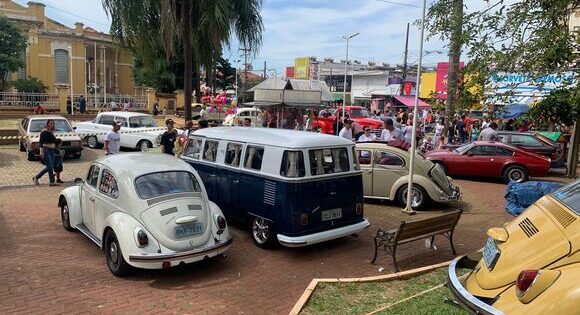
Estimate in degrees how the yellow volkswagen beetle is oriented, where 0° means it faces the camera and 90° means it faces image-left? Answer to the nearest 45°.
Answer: approximately 225°

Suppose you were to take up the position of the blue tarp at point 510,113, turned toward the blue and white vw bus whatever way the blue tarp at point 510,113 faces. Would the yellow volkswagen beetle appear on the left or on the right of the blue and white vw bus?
left

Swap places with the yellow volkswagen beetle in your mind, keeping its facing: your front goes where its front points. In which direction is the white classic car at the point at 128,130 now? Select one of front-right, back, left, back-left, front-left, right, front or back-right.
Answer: left

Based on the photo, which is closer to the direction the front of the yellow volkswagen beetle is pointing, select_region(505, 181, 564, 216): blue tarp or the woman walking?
the blue tarp

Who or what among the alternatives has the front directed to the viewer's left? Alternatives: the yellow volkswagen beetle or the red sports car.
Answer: the red sports car

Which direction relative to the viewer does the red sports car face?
to the viewer's left

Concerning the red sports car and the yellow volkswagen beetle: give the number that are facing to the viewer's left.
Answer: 1

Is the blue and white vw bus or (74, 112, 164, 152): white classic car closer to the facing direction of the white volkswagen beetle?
the white classic car
